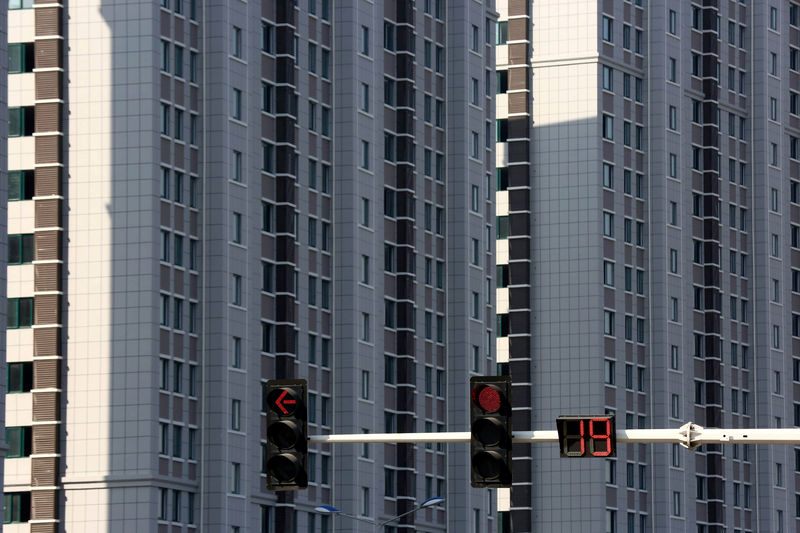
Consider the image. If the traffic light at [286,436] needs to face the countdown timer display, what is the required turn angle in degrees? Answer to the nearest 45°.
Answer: approximately 90° to its left

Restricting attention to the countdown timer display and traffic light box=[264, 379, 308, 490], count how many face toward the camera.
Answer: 2

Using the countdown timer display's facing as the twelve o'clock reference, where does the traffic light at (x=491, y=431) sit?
The traffic light is roughly at 2 o'clock from the countdown timer display.

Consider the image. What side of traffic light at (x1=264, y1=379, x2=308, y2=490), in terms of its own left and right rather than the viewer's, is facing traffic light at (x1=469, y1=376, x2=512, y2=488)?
left

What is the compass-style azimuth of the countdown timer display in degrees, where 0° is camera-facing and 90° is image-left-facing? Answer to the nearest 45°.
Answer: approximately 0°

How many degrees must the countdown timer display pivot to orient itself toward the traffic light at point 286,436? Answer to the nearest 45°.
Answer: approximately 90° to its right
